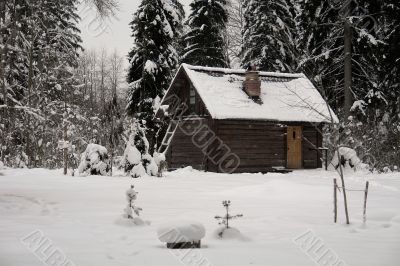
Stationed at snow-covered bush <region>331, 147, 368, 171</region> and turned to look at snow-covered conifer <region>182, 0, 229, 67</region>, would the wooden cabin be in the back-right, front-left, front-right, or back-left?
front-left

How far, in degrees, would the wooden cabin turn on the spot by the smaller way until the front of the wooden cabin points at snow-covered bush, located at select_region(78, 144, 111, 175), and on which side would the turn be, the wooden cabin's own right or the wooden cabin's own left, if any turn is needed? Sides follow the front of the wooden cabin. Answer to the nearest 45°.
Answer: approximately 90° to the wooden cabin's own right

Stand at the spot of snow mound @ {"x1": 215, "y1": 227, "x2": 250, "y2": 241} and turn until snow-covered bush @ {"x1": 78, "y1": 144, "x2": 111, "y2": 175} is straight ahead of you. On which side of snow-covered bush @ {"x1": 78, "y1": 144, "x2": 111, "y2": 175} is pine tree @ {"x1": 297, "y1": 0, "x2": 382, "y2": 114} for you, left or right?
right

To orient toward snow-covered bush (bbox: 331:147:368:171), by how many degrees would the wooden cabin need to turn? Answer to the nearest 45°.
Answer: approximately 45° to its left

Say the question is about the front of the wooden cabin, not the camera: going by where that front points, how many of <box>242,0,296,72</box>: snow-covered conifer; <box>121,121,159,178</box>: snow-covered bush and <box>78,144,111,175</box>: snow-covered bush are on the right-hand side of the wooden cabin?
2

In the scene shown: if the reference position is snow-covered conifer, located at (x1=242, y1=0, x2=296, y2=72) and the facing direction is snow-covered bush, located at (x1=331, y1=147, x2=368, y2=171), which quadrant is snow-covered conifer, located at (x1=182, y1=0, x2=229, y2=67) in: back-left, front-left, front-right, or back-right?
back-right

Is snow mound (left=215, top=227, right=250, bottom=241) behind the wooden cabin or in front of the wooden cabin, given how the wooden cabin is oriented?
in front

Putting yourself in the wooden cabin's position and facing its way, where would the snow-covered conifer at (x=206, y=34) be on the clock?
The snow-covered conifer is roughly at 7 o'clock from the wooden cabin.

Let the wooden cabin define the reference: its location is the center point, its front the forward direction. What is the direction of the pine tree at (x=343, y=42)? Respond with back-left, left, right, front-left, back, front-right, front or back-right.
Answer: left

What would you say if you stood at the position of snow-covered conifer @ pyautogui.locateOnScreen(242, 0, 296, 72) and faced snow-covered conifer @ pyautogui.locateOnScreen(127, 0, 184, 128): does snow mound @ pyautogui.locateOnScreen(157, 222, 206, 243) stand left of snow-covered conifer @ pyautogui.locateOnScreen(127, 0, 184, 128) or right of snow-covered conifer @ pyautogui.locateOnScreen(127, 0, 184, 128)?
left

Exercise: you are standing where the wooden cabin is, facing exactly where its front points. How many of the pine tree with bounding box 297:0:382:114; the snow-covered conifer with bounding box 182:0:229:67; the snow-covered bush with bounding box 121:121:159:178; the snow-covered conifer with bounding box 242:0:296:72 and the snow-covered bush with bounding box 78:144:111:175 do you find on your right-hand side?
2

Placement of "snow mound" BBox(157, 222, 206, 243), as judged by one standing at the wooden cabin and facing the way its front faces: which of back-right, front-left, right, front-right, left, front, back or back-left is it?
front-right

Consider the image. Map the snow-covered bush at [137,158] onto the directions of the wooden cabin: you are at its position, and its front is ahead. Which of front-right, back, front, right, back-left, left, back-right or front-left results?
right

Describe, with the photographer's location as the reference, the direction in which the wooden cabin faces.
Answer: facing the viewer and to the right of the viewer

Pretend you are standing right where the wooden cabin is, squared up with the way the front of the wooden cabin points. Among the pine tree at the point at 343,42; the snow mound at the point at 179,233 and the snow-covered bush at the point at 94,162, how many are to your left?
1

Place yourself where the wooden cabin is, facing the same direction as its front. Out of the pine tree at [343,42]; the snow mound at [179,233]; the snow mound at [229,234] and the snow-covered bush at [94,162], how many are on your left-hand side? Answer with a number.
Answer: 1

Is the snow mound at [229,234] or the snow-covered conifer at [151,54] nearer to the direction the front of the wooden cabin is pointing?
the snow mound

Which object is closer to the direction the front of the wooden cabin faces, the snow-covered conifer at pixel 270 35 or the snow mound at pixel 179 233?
the snow mound

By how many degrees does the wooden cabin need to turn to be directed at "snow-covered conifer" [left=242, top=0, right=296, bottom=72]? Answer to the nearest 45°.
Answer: approximately 135° to its left
